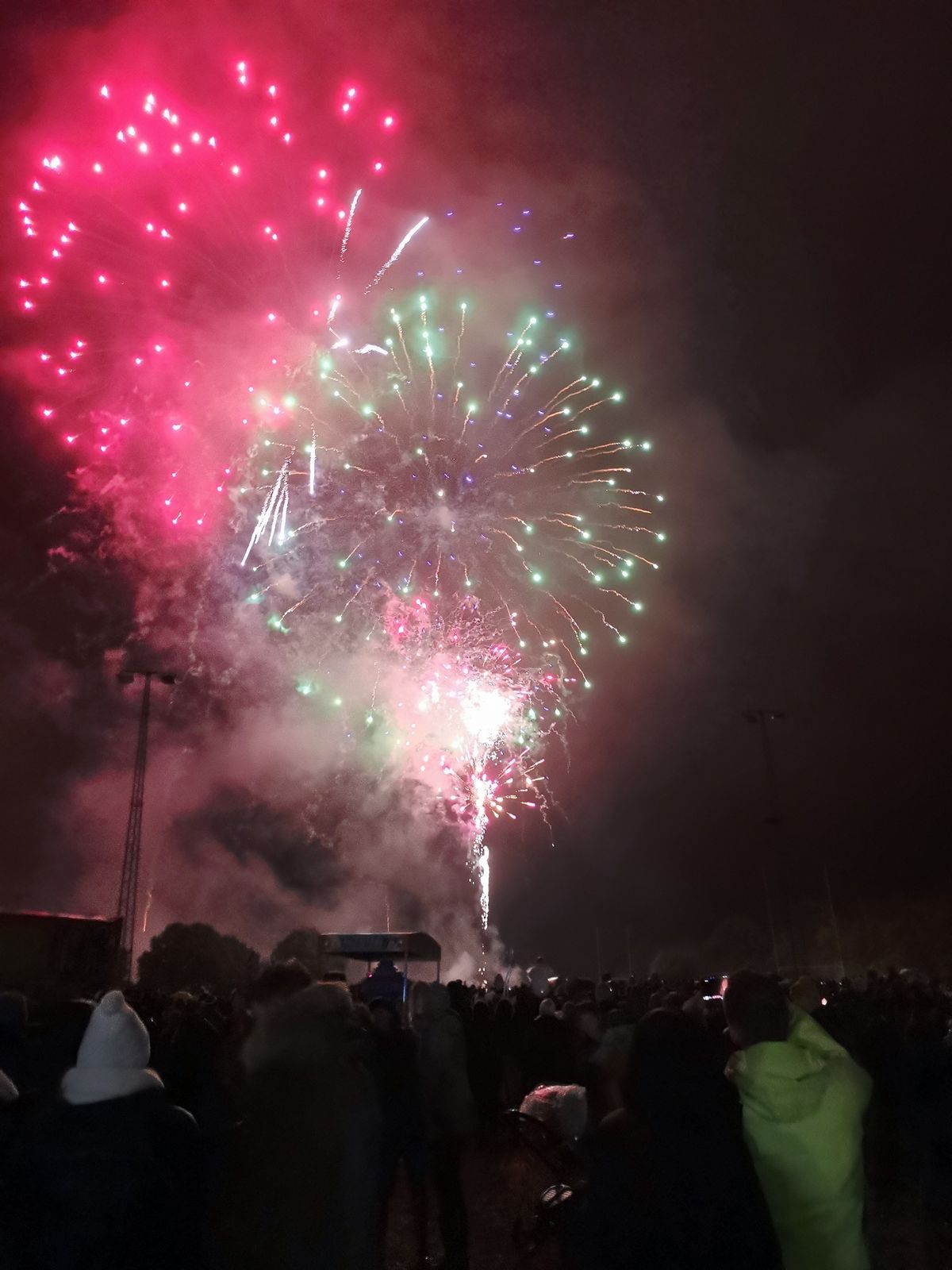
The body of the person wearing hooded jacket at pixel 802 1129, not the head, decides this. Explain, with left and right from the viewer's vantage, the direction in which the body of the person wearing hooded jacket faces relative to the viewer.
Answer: facing away from the viewer and to the left of the viewer

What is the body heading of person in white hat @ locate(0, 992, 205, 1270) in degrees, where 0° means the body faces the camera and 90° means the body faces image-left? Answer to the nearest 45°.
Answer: approximately 180°

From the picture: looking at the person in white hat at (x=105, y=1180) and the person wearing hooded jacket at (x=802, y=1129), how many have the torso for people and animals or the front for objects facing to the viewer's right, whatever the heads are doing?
0

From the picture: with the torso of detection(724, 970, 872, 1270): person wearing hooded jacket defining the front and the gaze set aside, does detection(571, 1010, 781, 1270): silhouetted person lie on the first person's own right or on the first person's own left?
on the first person's own left

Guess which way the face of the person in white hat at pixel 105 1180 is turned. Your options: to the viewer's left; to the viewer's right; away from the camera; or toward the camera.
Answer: away from the camera

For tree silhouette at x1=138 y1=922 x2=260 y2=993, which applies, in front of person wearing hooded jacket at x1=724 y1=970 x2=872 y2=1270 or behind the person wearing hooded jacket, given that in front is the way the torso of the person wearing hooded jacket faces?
in front

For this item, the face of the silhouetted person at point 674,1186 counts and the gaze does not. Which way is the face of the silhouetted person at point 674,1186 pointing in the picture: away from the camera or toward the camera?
away from the camera

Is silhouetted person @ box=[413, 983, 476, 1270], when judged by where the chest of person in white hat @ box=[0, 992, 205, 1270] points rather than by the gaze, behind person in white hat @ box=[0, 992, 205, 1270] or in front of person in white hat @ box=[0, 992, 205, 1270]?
in front

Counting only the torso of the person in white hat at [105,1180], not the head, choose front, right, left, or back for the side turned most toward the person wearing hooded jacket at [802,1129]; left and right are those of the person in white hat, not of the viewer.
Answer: right

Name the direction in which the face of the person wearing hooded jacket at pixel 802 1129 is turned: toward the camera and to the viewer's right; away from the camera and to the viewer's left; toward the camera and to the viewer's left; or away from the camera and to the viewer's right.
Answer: away from the camera and to the viewer's left

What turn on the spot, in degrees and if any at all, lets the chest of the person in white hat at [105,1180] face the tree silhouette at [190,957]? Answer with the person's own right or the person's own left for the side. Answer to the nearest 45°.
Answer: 0° — they already face it

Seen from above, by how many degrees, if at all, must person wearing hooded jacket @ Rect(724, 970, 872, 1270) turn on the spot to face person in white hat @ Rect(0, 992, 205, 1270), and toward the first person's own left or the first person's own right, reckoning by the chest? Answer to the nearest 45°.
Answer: approximately 90° to the first person's own left

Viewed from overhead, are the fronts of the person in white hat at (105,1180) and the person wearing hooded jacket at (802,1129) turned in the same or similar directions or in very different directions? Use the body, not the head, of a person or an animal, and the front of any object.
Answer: same or similar directions

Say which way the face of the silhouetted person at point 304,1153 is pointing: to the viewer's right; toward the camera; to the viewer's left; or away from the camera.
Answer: away from the camera
